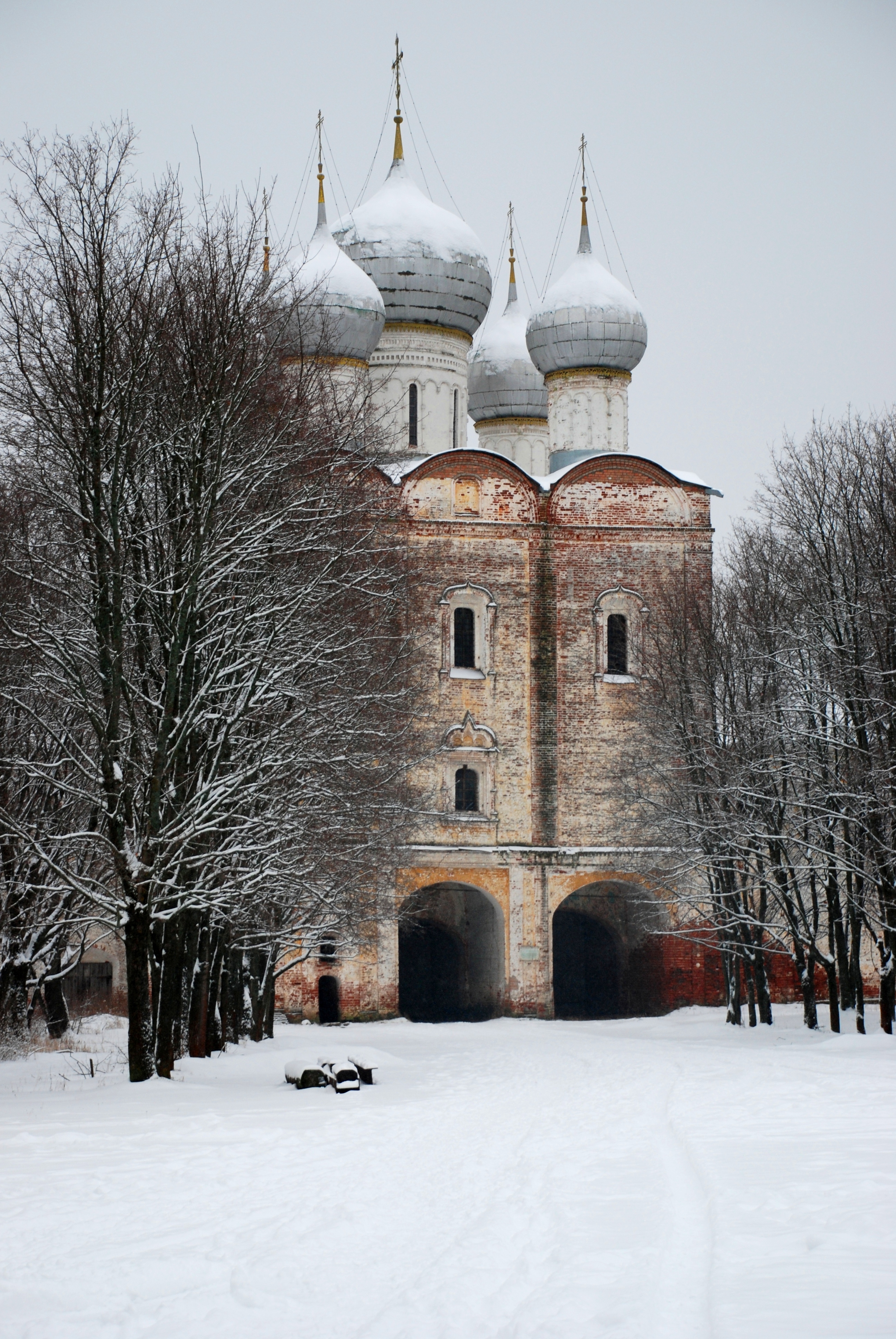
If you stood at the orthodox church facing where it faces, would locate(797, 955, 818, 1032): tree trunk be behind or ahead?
ahead

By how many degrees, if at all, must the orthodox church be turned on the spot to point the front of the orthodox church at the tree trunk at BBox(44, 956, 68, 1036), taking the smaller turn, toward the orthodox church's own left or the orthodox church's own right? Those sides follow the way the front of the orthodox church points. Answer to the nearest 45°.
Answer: approximately 45° to the orthodox church's own right

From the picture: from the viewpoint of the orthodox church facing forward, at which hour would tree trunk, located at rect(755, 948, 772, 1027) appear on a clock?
The tree trunk is roughly at 11 o'clock from the orthodox church.

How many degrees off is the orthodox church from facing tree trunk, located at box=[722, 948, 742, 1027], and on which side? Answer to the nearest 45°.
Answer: approximately 45° to its left

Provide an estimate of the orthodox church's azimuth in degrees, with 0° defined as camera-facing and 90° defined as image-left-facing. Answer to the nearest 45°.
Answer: approximately 0°

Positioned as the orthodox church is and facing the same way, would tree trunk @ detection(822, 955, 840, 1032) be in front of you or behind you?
in front
